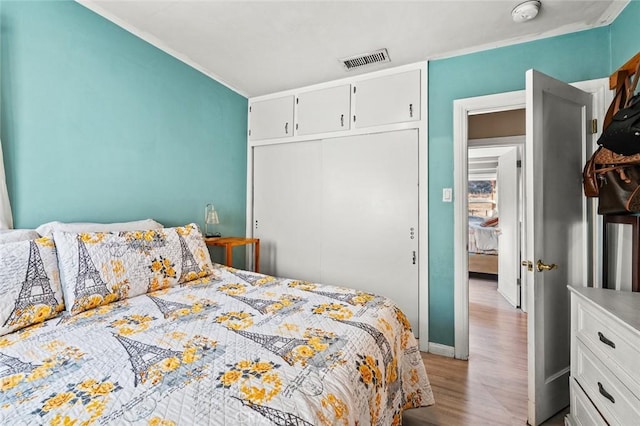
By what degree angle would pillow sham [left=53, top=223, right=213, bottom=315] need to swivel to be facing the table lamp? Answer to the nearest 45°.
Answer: approximately 90° to its left

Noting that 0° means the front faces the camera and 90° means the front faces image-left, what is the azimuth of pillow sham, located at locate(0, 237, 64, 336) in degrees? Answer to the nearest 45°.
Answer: approximately 315°

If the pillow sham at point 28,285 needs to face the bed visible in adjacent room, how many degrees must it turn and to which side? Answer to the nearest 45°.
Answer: approximately 45° to its left

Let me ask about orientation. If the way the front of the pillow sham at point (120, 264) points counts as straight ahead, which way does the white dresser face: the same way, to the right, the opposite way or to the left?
the opposite way

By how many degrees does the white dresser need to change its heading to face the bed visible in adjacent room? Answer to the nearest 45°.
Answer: approximately 135° to its right

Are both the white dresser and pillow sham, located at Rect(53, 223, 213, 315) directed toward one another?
yes

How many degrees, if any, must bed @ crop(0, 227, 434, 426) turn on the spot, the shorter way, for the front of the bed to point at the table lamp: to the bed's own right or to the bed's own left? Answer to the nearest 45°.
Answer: approximately 135° to the bed's own left

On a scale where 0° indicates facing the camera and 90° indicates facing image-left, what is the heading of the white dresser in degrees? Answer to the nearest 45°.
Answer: approximately 45°

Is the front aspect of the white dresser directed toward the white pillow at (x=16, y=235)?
yes

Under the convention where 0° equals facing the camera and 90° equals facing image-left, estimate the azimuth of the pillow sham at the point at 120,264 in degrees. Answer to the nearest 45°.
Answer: approximately 315°

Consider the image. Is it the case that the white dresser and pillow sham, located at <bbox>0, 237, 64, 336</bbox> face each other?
yes

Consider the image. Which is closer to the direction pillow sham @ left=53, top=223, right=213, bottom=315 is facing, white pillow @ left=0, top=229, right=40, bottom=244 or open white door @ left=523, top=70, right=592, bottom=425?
the open white door

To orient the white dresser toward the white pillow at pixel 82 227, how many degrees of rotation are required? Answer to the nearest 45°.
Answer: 0° — it already faces it
